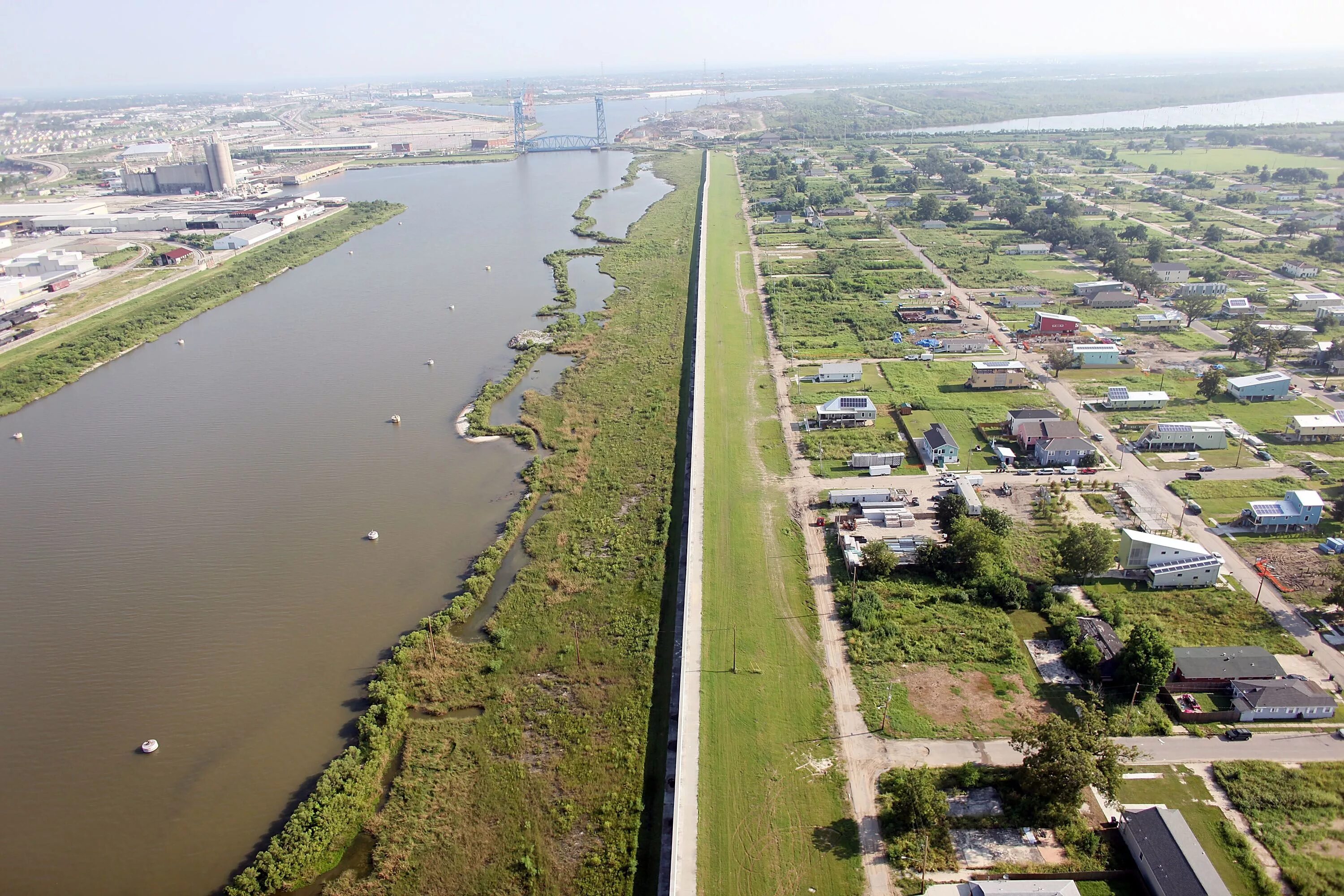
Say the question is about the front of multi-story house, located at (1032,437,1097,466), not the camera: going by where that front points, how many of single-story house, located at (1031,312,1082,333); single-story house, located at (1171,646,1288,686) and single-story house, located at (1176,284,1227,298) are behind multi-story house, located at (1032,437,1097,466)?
2

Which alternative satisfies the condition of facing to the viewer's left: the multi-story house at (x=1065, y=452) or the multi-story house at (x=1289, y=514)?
the multi-story house at (x=1289, y=514)

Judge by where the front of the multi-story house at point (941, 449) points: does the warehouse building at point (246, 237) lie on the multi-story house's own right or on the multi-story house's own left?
on the multi-story house's own right

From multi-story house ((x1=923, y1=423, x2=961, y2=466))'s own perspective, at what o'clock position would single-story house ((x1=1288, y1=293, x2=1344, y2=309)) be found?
single-story house ((x1=1288, y1=293, x2=1344, y2=309)) is roughly at 7 o'clock from multi-story house ((x1=923, y1=423, x2=961, y2=466)).

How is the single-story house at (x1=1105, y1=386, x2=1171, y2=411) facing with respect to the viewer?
to the viewer's left

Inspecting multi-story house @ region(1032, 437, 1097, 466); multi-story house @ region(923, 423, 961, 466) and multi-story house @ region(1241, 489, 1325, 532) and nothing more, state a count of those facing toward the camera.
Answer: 2

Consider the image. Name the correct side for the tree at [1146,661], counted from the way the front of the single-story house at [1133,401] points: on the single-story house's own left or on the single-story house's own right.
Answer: on the single-story house's own left

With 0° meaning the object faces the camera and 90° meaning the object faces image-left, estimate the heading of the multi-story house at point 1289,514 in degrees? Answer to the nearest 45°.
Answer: approximately 90°

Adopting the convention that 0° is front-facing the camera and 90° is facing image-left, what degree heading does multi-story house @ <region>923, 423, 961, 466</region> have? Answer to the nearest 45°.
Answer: approximately 0°

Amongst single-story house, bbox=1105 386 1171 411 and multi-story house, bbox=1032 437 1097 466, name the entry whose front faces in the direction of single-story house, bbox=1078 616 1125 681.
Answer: multi-story house, bbox=1032 437 1097 466
